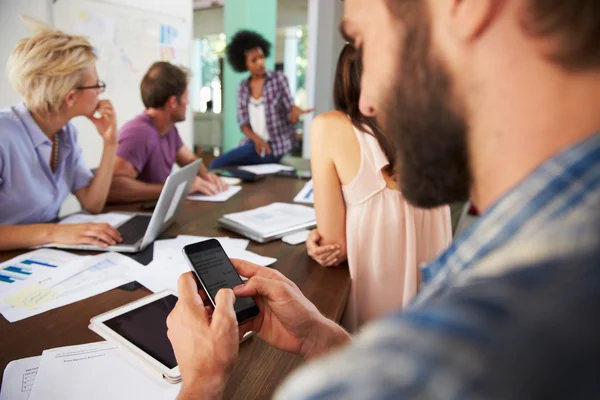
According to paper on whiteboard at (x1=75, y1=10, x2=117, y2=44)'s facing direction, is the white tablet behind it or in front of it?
in front

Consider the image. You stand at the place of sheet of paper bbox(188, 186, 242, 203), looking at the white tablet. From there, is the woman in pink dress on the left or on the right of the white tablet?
left

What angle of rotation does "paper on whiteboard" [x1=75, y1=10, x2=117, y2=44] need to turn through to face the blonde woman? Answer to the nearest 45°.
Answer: approximately 45° to its right

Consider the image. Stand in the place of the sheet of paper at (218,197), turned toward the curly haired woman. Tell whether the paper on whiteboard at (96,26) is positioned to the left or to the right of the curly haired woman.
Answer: left

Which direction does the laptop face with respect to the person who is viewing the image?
facing to the left of the viewer

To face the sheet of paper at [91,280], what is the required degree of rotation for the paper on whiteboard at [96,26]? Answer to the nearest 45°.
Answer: approximately 45° to its right

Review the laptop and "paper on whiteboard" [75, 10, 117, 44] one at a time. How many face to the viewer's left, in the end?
1

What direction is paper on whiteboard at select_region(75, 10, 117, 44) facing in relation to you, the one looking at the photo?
facing the viewer and to the right of the viewer

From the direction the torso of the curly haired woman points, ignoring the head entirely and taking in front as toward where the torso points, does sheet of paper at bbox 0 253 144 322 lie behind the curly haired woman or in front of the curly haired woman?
in front

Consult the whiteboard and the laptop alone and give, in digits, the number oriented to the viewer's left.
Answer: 1

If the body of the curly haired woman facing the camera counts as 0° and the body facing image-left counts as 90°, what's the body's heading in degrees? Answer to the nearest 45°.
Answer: approximately 45°

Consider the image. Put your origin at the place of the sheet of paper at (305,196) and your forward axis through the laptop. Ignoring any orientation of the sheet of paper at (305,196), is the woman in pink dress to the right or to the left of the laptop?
left

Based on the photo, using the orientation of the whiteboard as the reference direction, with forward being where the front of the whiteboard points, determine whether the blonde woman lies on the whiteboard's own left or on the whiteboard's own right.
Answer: on the whiteboard's own right
